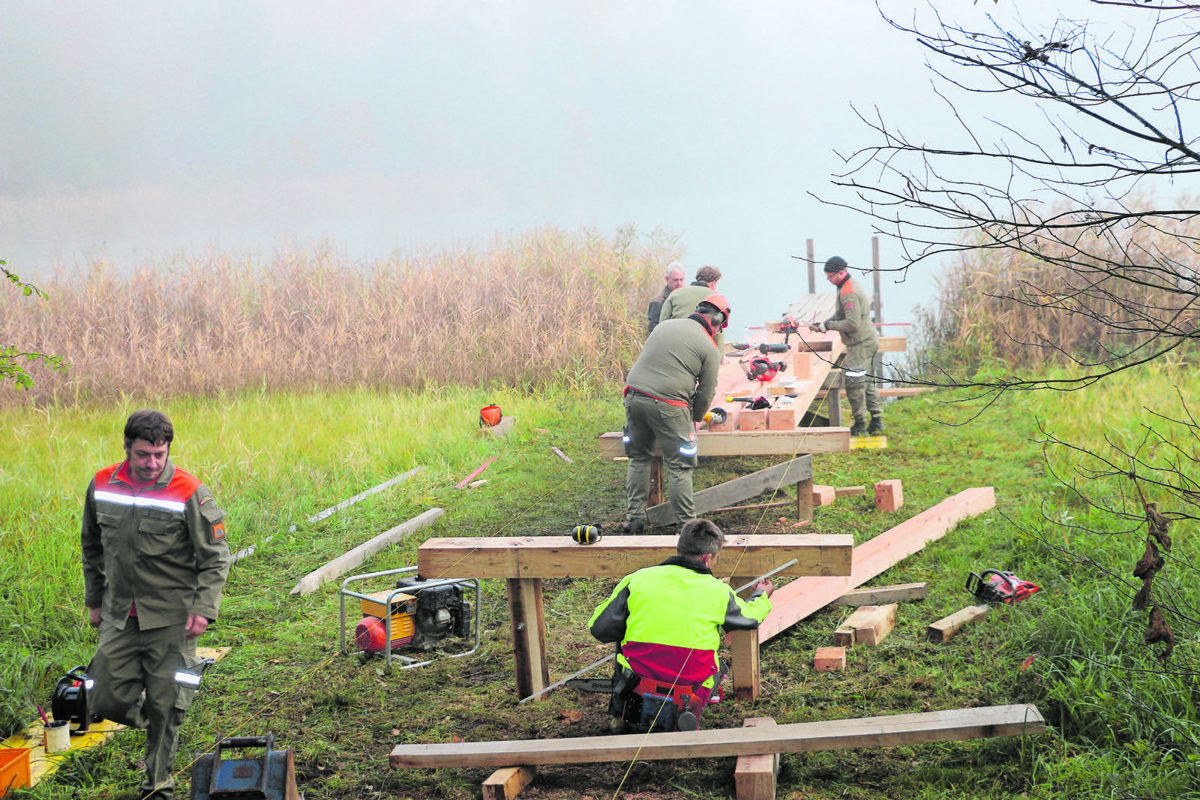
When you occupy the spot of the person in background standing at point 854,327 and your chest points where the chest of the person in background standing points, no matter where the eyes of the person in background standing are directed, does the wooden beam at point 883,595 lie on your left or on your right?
on your left

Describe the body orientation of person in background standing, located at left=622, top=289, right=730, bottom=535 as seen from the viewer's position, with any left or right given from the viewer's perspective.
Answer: facing away from the viewer and to the right of the viewer

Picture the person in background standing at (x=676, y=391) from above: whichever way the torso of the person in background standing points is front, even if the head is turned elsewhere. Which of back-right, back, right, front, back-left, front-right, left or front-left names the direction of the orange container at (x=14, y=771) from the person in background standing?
back

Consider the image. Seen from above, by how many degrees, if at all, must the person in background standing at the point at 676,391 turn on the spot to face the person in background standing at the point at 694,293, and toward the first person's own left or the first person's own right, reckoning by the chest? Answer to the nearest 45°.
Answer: approximately 45° to the first person's own left

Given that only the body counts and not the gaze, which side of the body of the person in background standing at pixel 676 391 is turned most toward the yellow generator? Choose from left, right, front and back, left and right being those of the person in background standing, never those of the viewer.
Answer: back

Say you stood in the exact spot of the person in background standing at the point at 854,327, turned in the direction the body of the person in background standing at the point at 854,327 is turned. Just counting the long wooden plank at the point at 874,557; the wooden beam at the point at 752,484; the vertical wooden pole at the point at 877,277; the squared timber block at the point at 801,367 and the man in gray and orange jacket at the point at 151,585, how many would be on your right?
1

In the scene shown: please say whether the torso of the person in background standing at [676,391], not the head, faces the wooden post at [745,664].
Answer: no

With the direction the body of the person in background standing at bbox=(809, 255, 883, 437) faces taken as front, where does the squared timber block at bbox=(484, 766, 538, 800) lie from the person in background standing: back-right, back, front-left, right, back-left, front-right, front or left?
left

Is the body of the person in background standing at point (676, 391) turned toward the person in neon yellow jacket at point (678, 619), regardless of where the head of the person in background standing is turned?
no

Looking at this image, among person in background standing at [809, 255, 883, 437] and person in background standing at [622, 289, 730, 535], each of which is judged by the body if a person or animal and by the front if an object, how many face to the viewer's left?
1

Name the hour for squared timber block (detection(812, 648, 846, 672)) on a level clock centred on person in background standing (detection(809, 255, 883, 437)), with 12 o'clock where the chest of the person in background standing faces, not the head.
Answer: The squared timber block is roughly at 9 o'clock from the person in background standing.

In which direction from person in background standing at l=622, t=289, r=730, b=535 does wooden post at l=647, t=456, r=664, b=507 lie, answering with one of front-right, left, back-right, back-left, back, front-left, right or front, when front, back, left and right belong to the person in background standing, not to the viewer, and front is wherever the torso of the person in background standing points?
front-left

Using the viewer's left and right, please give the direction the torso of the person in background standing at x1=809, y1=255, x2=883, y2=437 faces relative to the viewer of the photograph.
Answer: facing to the left of the viewer

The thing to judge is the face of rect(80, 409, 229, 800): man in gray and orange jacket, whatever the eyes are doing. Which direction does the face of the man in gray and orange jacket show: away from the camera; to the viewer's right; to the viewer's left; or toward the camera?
toward the camera

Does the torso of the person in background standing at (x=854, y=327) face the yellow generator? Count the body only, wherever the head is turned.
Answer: no

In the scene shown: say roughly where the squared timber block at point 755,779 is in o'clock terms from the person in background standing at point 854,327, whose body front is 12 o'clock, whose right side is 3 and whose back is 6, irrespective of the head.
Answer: The squared timber block is roughly at 9 o'clock from the person in background standing.

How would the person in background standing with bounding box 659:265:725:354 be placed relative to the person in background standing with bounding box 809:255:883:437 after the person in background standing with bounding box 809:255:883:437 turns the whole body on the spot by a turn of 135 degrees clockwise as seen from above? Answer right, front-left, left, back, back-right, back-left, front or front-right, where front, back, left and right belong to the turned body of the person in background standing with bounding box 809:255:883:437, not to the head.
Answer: back

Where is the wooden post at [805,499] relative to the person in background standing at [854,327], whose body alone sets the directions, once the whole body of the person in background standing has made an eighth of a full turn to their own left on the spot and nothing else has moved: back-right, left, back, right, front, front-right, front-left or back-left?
front-left
